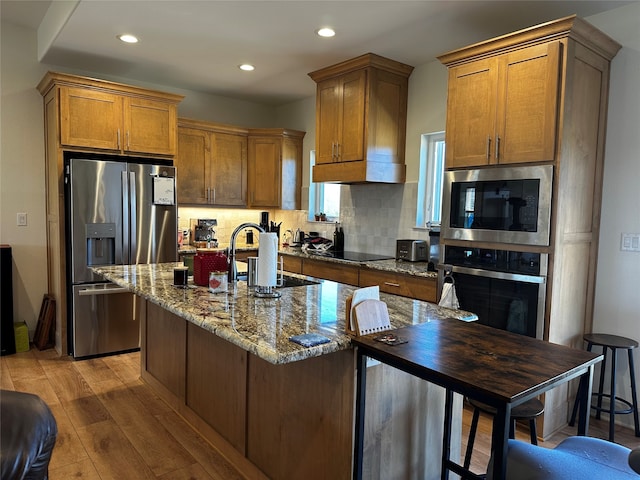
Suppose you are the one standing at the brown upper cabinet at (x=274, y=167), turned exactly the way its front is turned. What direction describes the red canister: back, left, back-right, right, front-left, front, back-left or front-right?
front

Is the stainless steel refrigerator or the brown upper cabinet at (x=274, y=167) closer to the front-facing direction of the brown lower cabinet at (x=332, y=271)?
the stainless steel refrigerator

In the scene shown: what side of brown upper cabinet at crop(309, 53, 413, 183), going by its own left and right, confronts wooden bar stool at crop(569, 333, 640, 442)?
left

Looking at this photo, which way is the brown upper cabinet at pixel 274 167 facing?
toward the camera

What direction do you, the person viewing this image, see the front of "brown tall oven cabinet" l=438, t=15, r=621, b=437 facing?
facing the viewer and to the left of the viewer

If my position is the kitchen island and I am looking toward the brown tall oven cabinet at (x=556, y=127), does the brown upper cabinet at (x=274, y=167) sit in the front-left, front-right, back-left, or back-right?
front-left

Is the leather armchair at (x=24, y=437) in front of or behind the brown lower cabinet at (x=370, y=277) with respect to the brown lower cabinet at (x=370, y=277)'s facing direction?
in front

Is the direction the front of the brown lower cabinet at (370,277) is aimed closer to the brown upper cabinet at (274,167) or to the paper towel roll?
the paper towel roll

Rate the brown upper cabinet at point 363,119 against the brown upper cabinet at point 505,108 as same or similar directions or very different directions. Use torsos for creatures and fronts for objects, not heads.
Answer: same or similar directions

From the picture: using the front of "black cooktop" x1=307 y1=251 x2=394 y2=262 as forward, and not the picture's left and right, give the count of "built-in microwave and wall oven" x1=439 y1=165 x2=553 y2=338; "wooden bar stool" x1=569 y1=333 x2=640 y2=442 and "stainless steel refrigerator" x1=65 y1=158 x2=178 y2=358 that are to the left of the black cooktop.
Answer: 2

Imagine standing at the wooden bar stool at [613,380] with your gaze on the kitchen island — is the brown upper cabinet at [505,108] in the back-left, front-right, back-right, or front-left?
front-right

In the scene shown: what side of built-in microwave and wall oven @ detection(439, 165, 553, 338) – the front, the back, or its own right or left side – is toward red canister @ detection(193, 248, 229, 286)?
front
